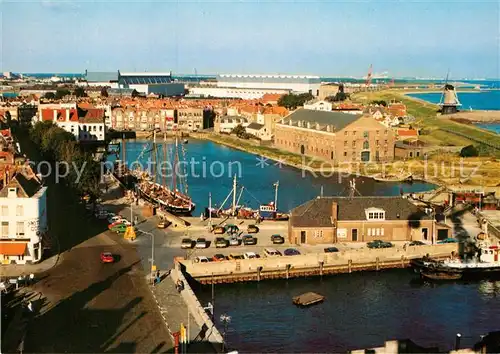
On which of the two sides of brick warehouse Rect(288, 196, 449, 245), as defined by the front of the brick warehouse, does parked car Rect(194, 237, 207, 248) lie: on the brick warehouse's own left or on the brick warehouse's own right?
on the brick warehouse's own right

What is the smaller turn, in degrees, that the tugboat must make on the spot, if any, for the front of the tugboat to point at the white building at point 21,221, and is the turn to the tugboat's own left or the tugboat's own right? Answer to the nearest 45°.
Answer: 0° — it already faces it

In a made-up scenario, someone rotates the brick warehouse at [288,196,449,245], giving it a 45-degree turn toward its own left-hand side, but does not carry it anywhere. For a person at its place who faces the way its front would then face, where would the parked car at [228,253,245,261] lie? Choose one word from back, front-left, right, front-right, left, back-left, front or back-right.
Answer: right

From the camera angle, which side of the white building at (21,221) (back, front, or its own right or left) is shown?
front

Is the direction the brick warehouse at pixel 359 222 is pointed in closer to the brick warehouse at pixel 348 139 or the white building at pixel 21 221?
the white building

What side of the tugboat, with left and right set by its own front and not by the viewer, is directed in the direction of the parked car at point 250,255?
front

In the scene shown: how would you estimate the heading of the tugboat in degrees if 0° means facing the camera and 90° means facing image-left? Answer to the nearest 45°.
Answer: approximately 90°

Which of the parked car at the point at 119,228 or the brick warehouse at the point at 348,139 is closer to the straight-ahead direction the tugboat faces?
the parked car

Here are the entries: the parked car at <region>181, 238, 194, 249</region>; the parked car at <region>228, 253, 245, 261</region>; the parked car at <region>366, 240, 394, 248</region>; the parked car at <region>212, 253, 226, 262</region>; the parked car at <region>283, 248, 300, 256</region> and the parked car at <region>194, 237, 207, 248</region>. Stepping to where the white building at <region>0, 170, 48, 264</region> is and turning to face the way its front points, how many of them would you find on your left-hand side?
6

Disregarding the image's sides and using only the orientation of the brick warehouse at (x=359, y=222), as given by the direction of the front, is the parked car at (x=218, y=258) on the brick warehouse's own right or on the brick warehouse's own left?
on the brick warehouse's own right

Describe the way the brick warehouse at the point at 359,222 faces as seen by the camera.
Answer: facing the viewer

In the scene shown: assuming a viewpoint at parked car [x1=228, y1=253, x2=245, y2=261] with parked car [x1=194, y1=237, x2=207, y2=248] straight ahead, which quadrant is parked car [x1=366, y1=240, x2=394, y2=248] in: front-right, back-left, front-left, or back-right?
back-right
